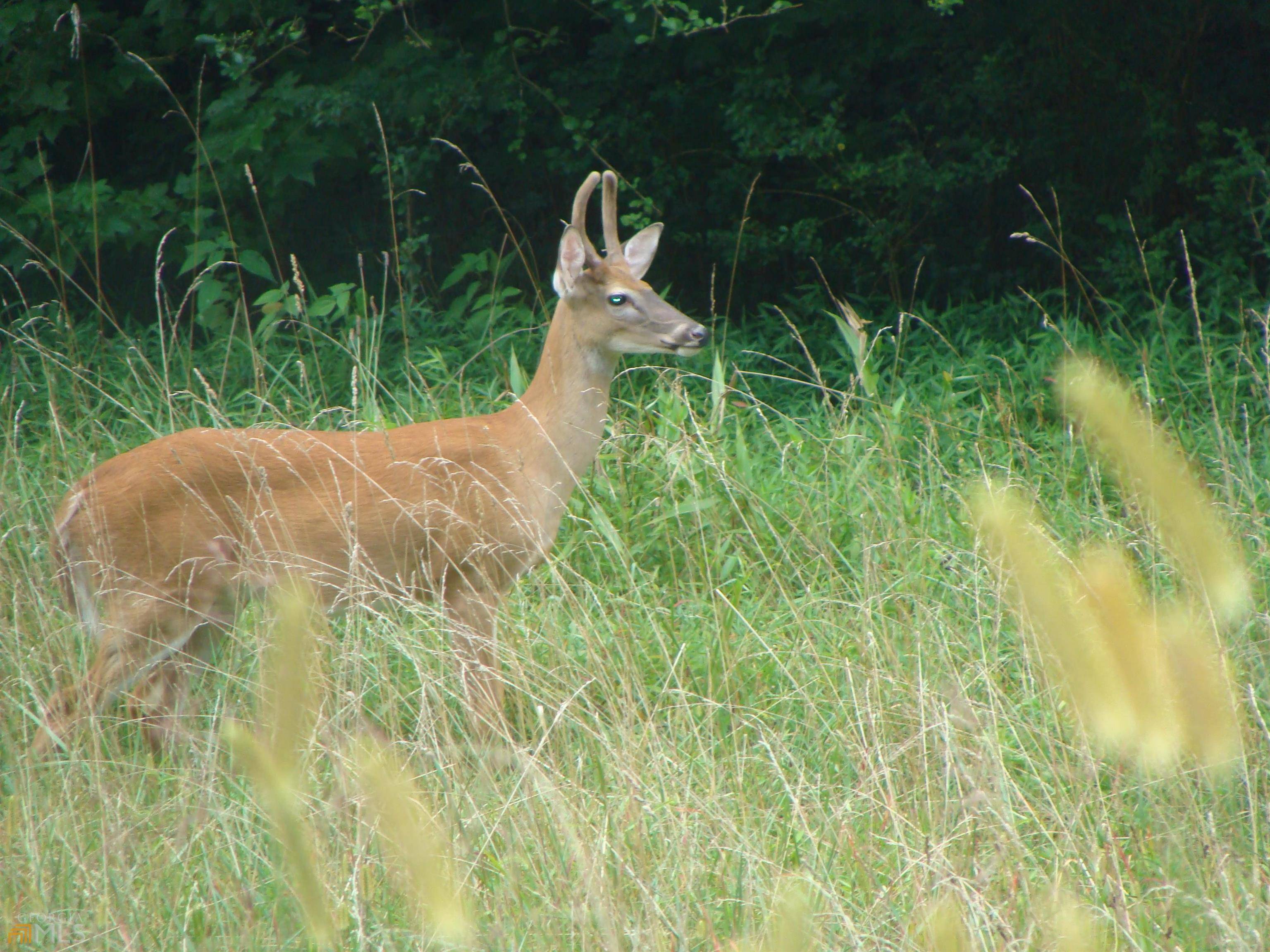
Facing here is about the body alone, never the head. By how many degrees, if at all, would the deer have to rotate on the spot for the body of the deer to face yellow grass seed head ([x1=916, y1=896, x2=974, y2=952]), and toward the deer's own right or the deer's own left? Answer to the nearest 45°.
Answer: approximately 90° to the deer's own right

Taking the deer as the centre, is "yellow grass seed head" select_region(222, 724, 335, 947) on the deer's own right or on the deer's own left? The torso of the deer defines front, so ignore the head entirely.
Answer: on the deer's own right

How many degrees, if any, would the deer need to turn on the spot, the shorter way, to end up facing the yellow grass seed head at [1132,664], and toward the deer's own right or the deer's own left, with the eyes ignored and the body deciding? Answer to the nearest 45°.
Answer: approximately 90° to the deer's own right

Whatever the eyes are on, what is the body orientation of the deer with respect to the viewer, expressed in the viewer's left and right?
facing to the right of the viewer

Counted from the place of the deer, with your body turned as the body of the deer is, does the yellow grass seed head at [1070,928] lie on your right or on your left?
on your right

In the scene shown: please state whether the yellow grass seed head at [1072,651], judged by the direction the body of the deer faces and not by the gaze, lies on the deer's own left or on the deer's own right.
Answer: on the deer's own right
